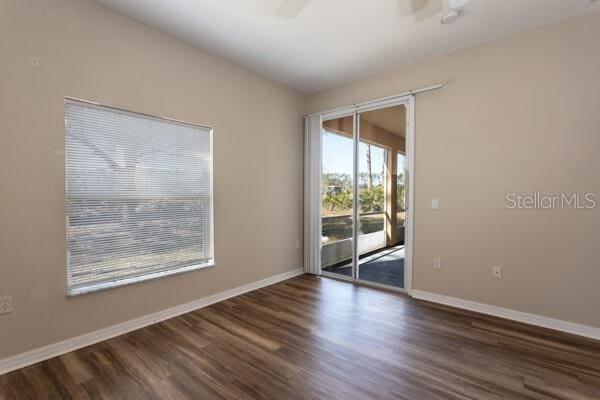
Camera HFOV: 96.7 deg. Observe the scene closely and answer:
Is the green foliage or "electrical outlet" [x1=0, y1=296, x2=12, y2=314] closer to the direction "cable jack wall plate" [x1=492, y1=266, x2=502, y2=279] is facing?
the electrical outlet

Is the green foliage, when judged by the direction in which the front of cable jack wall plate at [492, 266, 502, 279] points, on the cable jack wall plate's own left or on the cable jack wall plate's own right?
on the cable jack wall plate's own right

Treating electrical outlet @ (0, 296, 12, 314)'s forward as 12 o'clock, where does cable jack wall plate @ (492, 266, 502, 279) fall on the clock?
cable jack wall plate @ (492, 266, 502, 279) is roughly at 10 o'clock from electrical outlet @ (0, 296, 12, 314).

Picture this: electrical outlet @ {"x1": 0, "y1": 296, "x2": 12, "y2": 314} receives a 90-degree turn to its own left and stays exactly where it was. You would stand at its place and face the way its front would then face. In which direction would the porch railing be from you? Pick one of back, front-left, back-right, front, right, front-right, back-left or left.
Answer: front

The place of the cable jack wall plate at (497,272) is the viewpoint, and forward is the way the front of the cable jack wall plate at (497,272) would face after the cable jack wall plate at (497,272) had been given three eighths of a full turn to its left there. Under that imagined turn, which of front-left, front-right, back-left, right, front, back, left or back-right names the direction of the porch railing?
back-left

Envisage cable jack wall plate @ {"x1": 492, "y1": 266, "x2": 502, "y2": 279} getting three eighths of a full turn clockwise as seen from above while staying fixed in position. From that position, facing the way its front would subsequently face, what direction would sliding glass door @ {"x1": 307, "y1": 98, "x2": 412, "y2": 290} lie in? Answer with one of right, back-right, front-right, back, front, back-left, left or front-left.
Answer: front-left

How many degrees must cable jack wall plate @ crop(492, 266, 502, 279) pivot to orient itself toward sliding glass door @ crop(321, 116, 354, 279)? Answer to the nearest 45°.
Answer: approximately 90° to its right

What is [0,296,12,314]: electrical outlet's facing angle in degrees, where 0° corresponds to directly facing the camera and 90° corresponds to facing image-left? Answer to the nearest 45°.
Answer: approximately 0°

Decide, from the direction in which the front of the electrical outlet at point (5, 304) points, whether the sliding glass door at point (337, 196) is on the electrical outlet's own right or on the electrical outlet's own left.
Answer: on the electrical outlet's own left

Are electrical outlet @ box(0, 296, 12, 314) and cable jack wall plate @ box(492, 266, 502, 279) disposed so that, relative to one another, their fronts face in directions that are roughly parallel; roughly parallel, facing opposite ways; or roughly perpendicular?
roughly perpendicular
